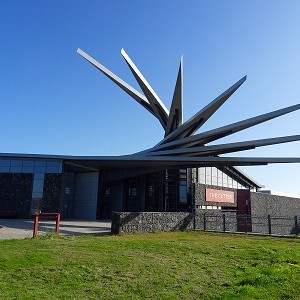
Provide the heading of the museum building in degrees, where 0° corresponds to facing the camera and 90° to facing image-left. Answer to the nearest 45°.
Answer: approximately 0°

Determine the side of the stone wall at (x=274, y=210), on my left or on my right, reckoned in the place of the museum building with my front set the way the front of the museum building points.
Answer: on my left

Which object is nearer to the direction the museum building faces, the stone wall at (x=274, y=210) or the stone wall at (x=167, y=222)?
the stone wall at (x=167, y=222)

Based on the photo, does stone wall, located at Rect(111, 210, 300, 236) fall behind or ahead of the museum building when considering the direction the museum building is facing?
ahead
